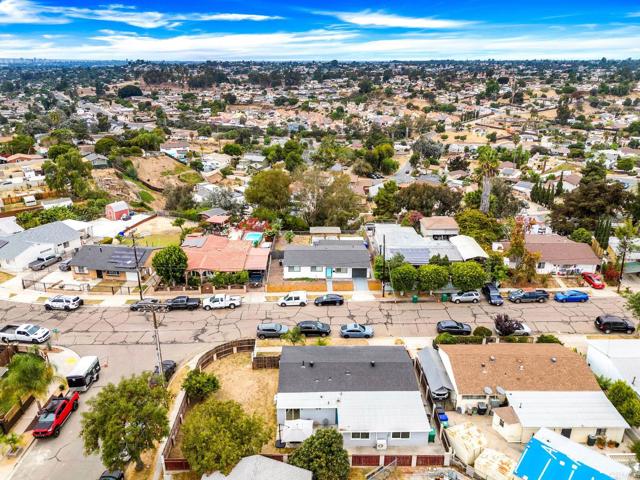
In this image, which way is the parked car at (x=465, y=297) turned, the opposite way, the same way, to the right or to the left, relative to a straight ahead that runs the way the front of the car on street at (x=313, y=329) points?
the opposite way

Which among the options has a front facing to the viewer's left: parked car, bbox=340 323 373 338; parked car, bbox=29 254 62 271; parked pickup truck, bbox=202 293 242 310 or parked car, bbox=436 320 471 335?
parked pickup truck, bbox=202 293 242 310

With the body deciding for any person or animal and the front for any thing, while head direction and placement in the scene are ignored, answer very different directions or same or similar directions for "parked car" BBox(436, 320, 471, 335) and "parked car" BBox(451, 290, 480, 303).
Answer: very different directions

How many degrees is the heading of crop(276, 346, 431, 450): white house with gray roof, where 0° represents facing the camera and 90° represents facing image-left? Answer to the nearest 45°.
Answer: approximately 180°

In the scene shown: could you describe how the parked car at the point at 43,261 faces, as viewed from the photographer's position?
facing away from the viewer and to the right of the viewer

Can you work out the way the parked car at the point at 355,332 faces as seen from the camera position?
facing to the right of the viewer

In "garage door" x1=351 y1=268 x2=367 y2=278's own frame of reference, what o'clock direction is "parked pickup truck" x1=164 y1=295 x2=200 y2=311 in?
The parked pickup truck is roughly at 2 o'clock from the garage door.

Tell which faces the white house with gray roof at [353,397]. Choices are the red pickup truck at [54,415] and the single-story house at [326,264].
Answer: the single-story house

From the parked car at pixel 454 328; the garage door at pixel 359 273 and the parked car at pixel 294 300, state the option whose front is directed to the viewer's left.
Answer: the parked car at pixel 294 300

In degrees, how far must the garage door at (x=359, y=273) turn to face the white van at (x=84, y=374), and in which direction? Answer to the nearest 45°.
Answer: approximately 45° to its right
